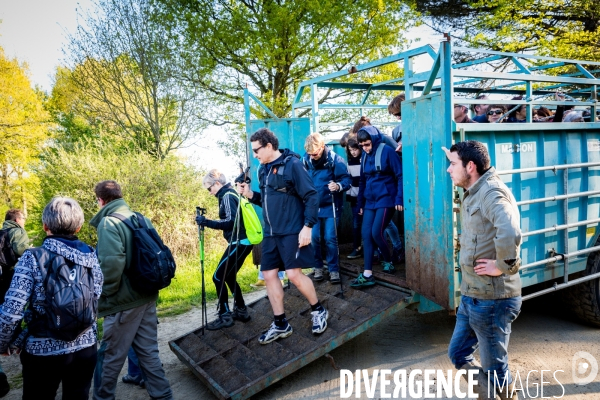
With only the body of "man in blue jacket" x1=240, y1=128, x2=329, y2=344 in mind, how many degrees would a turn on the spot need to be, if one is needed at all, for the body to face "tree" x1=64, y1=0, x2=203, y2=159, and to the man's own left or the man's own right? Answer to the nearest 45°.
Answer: approximately 90° to the man's own right

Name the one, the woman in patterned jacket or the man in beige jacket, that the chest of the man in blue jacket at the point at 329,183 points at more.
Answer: the woman in patterned jacket

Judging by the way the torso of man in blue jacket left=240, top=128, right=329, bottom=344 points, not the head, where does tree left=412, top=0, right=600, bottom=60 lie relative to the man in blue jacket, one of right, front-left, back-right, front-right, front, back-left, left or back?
back

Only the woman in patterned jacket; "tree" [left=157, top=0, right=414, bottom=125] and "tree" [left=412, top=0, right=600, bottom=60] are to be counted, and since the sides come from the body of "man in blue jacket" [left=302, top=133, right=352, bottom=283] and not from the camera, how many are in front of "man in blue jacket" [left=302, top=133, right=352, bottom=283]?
1

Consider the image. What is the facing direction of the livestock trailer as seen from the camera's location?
facing away from the viewer and to the right of the viewer

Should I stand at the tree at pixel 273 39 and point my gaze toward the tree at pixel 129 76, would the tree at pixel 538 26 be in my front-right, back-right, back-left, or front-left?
back-left

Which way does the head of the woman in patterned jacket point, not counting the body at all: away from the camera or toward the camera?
away from the camera

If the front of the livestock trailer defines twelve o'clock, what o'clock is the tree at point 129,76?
The tree is roughly at 9 o'clock from the livestock trailer.

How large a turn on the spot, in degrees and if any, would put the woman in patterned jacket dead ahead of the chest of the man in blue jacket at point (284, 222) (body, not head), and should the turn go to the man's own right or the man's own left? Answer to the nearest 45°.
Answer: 0° — they already face them

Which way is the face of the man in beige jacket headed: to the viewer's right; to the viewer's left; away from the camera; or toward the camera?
to the viewer's left

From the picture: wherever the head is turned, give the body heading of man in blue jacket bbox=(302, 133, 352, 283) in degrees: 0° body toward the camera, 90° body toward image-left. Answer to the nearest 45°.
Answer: approximately 45°
